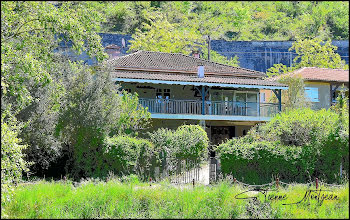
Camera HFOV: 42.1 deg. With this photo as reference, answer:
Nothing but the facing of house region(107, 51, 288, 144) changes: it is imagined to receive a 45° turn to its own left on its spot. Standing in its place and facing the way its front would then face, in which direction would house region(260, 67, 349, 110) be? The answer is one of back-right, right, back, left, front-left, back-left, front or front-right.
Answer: left

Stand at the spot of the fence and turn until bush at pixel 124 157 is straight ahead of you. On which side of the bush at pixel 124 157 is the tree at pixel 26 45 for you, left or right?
left

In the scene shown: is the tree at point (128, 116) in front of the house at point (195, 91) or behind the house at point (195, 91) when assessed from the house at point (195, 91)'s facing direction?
in front

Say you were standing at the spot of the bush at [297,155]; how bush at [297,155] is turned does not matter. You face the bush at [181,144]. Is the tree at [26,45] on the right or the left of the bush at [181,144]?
left

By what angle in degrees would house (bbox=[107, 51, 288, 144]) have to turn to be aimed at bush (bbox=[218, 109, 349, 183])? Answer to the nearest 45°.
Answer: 0° — it already faces it

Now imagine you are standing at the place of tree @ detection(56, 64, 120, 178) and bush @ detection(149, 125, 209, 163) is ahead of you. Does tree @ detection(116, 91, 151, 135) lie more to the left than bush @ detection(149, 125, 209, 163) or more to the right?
left

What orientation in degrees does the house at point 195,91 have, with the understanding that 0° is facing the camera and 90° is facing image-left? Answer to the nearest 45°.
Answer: approximately 0°

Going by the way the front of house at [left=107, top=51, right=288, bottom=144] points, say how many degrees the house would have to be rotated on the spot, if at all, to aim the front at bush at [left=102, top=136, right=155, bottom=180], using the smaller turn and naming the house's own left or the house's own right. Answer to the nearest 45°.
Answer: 0° — it already faces it

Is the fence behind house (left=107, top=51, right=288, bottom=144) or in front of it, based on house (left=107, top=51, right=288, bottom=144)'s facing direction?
in front

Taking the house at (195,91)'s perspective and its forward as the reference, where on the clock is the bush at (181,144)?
The bush is roughly at 12 o'clock from the house.
